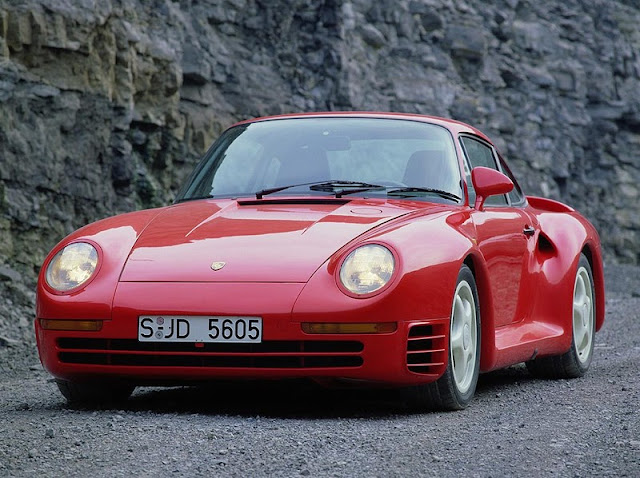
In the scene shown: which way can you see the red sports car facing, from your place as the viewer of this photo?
facing the viewer and to the left of the viewer
